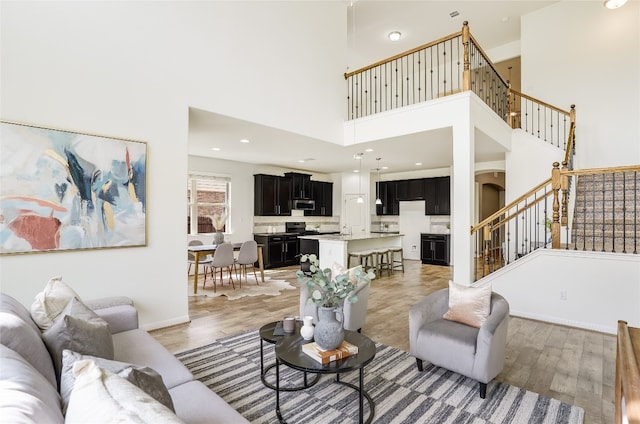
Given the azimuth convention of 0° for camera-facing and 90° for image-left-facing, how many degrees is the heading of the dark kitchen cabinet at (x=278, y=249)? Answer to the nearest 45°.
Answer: approximately 315°

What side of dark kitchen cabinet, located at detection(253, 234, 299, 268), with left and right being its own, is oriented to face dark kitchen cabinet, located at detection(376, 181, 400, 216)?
left

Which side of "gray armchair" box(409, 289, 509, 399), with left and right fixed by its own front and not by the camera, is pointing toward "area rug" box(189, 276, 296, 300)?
right

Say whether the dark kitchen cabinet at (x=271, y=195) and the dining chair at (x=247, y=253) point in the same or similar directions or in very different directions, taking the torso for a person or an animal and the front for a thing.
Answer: very different directions

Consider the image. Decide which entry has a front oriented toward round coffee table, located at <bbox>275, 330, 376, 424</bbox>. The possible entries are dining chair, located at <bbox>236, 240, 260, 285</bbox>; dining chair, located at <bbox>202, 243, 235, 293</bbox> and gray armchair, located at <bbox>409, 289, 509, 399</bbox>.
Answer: the gray armchair

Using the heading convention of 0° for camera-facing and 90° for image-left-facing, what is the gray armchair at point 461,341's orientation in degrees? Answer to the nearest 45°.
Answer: approximately 45°

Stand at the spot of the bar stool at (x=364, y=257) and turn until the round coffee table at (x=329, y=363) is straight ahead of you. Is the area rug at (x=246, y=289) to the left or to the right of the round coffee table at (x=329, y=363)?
right

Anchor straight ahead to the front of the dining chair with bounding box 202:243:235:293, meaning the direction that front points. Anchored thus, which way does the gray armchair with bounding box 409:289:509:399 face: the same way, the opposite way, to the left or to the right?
to the left

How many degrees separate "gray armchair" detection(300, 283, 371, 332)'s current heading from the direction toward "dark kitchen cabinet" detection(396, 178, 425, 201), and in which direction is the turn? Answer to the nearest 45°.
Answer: approximately 135° to its right

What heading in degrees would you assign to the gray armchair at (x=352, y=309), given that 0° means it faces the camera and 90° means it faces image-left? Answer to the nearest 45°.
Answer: approximately 45°

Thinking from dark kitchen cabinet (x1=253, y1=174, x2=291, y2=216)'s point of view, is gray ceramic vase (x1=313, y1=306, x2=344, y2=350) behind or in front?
in front

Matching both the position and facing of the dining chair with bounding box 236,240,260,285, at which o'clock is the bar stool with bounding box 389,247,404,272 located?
The bar stool is roughly at 4 o'clock from the dining chair.

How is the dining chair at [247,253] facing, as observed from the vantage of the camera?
facing away from the viewer and to the left of the viewer

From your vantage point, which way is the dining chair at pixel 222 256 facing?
away from the camera

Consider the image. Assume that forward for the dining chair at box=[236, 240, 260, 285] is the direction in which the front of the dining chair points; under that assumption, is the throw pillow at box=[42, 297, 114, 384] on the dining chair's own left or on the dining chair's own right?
on the dining chair's own left

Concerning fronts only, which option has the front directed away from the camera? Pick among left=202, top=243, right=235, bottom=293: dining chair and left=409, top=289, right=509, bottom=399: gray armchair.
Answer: the dining chair
